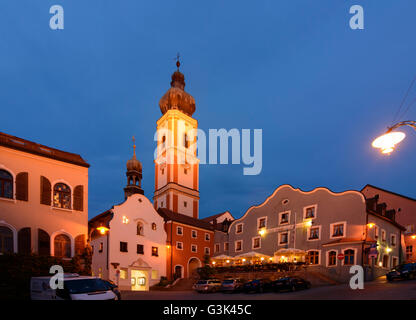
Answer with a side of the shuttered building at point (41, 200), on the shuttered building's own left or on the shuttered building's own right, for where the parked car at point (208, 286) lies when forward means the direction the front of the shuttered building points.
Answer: on the shuttered building's own left

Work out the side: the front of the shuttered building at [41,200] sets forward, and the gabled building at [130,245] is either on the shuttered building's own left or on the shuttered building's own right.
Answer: on the shuttered building's own left

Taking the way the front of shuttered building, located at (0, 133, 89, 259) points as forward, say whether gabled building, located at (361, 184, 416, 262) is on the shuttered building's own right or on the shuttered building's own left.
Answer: on the shuttered building's own left

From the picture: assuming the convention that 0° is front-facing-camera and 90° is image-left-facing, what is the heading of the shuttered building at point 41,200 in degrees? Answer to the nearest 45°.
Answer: approximately 315°
